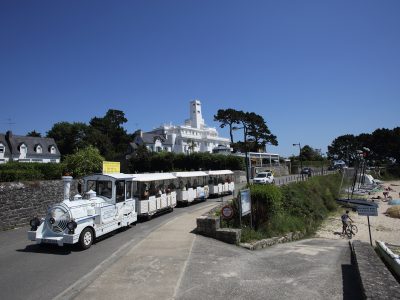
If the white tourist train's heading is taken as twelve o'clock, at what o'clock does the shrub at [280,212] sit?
The shrub is roughly at 7 o'clock from the white tourist train.

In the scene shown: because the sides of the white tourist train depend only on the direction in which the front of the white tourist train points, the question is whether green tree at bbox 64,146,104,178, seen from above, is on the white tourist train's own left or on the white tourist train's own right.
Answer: on the white tourist train's own right

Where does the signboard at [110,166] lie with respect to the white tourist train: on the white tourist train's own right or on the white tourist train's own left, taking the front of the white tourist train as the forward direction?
on the white tourist train's own right

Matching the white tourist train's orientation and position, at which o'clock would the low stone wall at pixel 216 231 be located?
The low stone wall is roughly at 8 o'clock from the white tourist train.

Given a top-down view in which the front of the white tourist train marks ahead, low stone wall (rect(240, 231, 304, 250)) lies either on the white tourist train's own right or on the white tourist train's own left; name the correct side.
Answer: on the white tourist train's own left

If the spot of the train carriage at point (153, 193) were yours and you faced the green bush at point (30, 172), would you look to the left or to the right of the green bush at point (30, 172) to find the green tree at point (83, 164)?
right

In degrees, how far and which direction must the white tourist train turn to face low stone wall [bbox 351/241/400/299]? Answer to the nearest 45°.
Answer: approximately 90° to its left

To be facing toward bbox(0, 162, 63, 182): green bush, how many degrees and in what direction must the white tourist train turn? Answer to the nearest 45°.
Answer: approximately 90° to its right

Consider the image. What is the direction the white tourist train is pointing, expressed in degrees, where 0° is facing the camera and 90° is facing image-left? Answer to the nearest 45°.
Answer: approximately 45°
